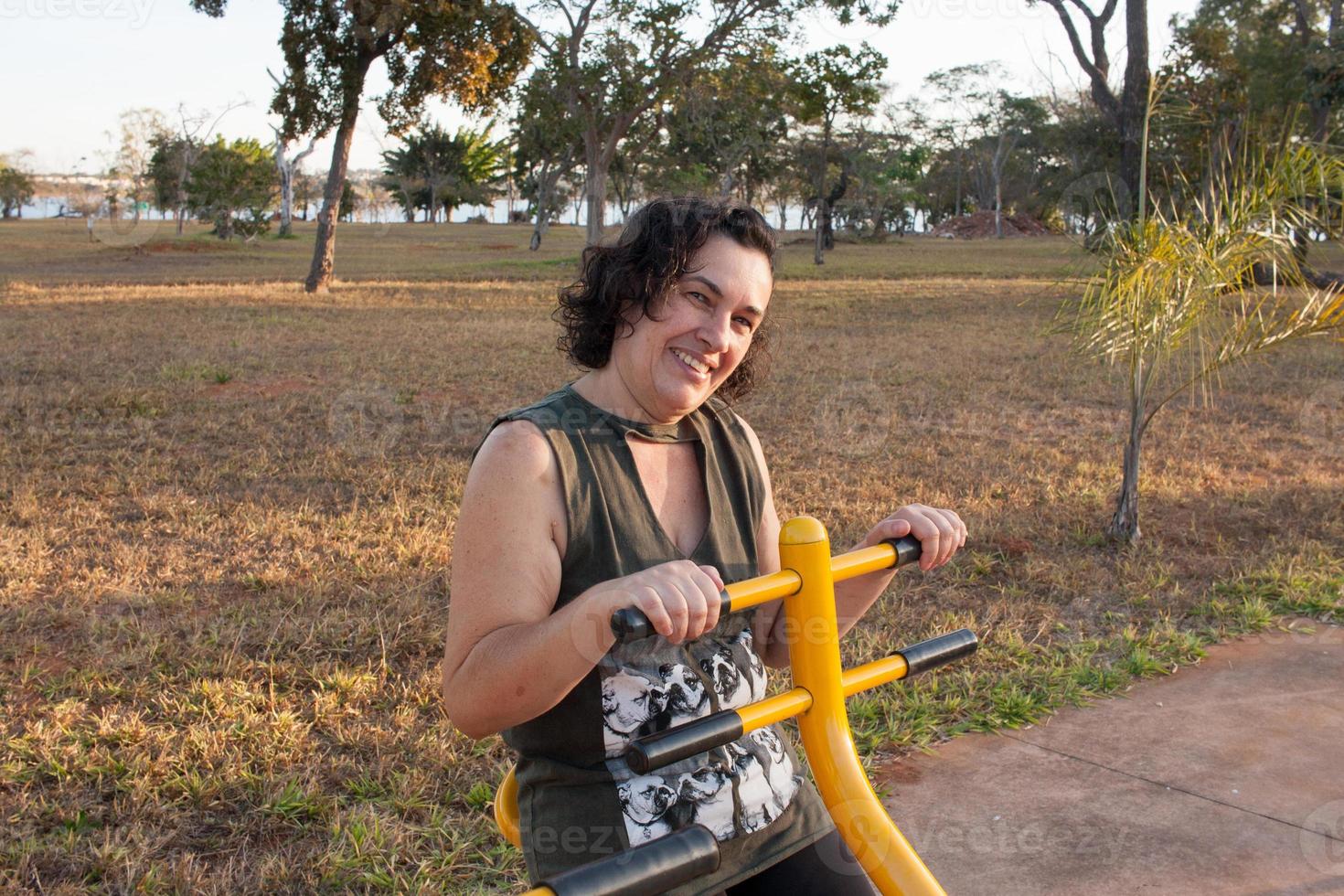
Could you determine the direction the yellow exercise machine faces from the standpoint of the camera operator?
facing the viewer and to the right of the viewer

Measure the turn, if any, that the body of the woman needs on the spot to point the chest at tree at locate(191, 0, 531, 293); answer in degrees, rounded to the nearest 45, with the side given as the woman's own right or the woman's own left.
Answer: approximately 135° to the woman's own left

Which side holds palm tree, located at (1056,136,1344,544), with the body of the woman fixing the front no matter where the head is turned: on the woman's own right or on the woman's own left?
on the woman's own left

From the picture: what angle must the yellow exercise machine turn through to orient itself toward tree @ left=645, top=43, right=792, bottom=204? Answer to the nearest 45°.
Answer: approximately 135° to its left

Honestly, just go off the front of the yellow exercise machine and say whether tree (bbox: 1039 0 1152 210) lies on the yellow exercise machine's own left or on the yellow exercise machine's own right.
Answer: on the yellow exercise machine's own left

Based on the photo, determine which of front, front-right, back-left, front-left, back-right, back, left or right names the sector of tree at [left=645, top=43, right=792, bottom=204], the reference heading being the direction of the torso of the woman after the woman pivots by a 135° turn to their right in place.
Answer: right

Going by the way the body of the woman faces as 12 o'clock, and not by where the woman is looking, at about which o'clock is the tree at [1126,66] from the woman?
The tree is roughly at 8 o'clock from the woman.
